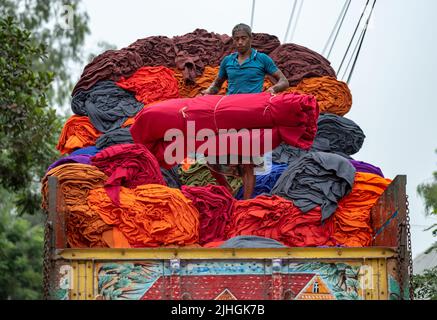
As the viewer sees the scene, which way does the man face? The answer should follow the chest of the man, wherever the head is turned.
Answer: toward the camera

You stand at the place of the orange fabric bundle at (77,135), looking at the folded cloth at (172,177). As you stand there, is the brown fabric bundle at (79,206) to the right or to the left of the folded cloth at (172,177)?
right

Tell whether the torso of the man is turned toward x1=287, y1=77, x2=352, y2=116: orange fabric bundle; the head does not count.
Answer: no

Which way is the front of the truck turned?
away from the camera

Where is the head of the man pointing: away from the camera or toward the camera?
toward the camera

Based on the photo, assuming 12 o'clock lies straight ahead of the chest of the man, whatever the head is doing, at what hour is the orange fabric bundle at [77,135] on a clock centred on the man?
The orange fabric bundle is roughly at 4 o'clock from the man.

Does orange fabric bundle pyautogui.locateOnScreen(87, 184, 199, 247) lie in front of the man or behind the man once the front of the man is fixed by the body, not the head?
in front
